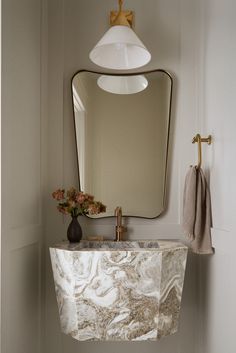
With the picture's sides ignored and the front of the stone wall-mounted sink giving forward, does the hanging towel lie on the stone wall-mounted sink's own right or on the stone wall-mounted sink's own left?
on the stone wall-mounted sink's own left

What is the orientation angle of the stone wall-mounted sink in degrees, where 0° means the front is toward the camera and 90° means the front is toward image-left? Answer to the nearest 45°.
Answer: approximately 0°

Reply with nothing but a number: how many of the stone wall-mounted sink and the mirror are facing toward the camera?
2

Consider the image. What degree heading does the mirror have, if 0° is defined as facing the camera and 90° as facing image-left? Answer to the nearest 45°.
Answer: approximately 0°
